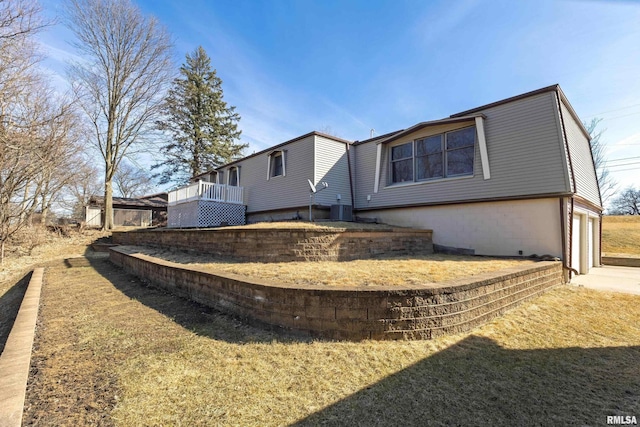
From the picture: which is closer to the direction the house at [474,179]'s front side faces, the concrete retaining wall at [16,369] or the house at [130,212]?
the concrete retaining wall

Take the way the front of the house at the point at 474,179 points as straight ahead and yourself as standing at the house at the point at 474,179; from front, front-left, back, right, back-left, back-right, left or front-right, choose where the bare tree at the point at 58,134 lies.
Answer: front-right

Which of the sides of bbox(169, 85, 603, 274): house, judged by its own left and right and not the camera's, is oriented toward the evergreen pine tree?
right

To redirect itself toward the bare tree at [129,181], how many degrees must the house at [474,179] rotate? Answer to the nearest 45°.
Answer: approximately 90° to its right

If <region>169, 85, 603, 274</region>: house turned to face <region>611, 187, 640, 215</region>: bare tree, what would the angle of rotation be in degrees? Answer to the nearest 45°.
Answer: approximately 180°

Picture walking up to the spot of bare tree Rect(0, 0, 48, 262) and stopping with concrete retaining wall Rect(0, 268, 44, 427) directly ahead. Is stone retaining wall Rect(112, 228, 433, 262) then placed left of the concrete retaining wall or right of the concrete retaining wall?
left
